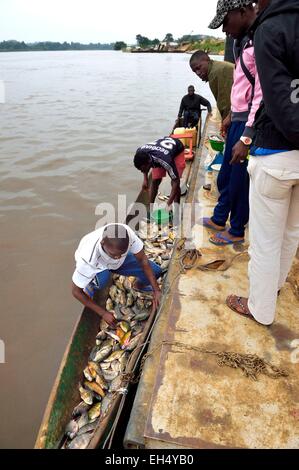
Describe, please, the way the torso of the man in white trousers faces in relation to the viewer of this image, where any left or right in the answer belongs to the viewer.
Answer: facing away from the viewer and to the left of the viewer

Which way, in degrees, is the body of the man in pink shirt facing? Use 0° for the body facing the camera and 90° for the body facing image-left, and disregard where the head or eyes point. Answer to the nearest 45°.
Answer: approximately 90°

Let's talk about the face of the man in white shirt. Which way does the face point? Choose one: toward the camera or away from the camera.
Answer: toward the camera
